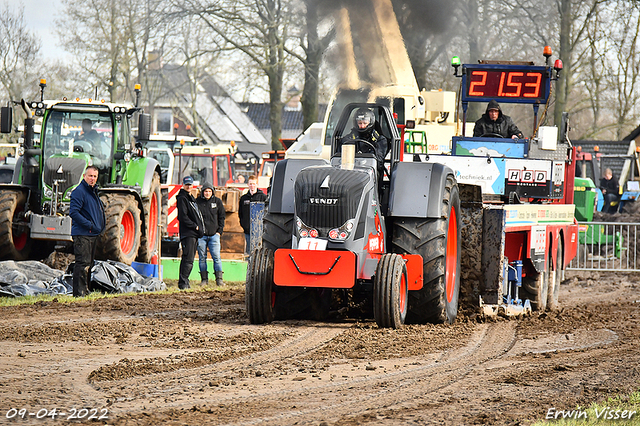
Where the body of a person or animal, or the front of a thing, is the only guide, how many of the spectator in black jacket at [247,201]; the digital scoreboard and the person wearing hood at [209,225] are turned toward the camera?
3

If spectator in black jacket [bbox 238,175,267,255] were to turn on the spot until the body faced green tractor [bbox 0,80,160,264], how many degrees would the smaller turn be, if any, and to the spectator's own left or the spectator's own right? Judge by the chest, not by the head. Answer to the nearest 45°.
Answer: approximately 45° to the spectator's own right

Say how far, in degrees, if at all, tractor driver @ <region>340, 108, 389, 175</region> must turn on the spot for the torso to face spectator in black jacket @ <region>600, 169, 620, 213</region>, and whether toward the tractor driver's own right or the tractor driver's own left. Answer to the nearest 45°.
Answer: approximately 180°

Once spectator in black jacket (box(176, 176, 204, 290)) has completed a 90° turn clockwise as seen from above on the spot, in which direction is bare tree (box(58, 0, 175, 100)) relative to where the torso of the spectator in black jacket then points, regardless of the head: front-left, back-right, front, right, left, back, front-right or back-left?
back-right

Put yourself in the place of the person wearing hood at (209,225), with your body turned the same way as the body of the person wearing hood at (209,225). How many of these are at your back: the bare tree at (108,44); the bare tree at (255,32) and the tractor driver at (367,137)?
2

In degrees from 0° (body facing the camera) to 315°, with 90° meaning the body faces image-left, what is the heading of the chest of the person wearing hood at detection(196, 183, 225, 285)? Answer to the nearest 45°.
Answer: approximately 0°
